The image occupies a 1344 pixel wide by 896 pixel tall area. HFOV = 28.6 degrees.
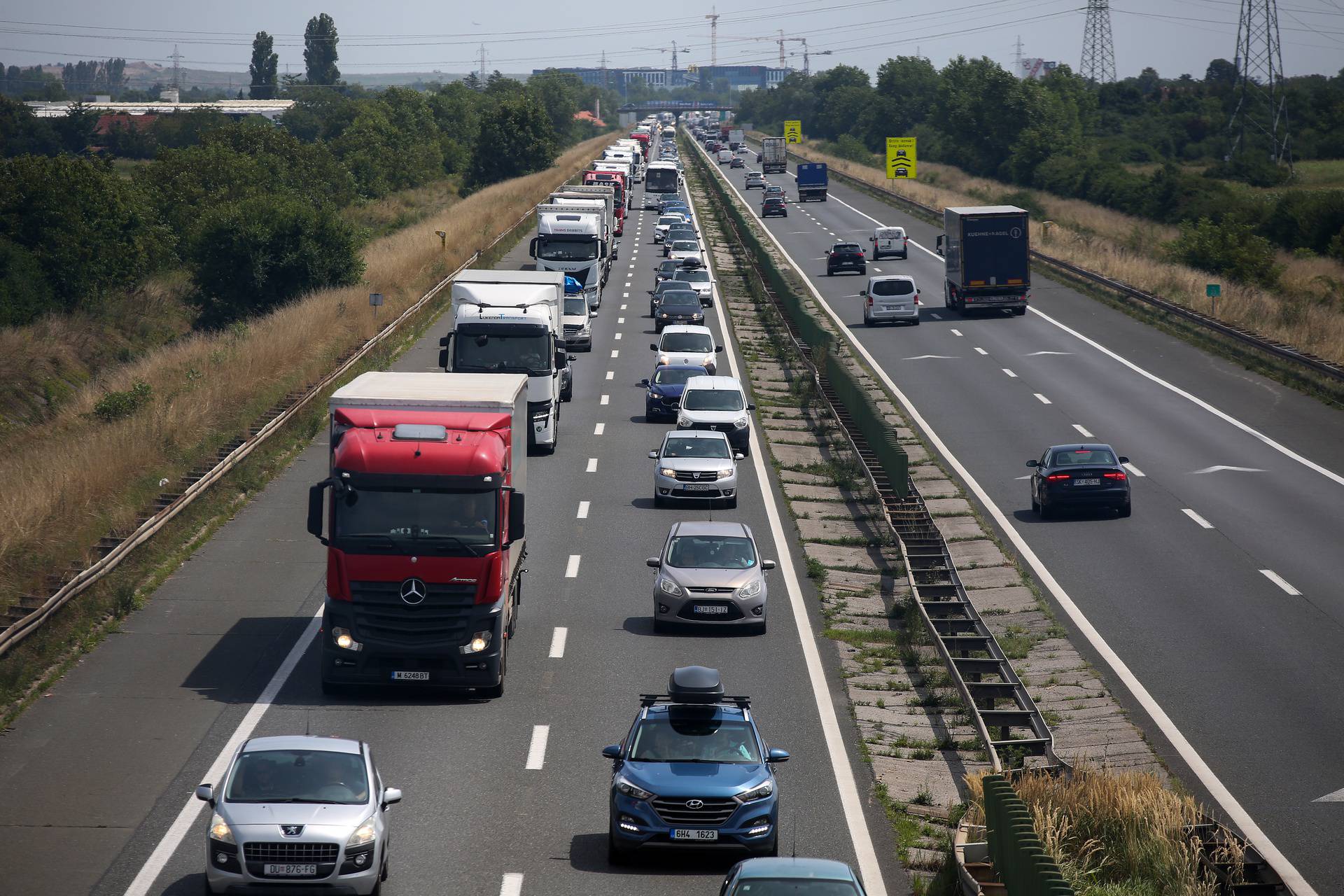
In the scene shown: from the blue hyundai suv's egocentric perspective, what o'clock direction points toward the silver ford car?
The silver ford car is roughly at 6 o'clock from the blue hyundai suv.

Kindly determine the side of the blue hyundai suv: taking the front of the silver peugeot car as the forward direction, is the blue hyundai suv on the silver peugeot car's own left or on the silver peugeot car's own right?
on the silver peugeot car's own left

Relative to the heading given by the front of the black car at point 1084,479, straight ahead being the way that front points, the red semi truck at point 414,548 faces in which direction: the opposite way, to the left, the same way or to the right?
the opposite way

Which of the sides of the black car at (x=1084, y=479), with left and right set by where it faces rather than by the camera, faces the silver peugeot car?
back

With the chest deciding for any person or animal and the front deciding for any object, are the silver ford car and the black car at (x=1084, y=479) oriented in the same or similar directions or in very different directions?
very different directions

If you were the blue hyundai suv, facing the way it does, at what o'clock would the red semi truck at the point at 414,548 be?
The red semi truck is roughly at 5 o'clock from the blue hyundai suv.

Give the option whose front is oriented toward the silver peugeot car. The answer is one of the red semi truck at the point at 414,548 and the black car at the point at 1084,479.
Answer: the red semi truck

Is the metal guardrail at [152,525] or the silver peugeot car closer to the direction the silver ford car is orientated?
the silver peugeot car

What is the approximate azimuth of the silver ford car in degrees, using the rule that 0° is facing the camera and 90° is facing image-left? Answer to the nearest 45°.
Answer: approximately 0°
